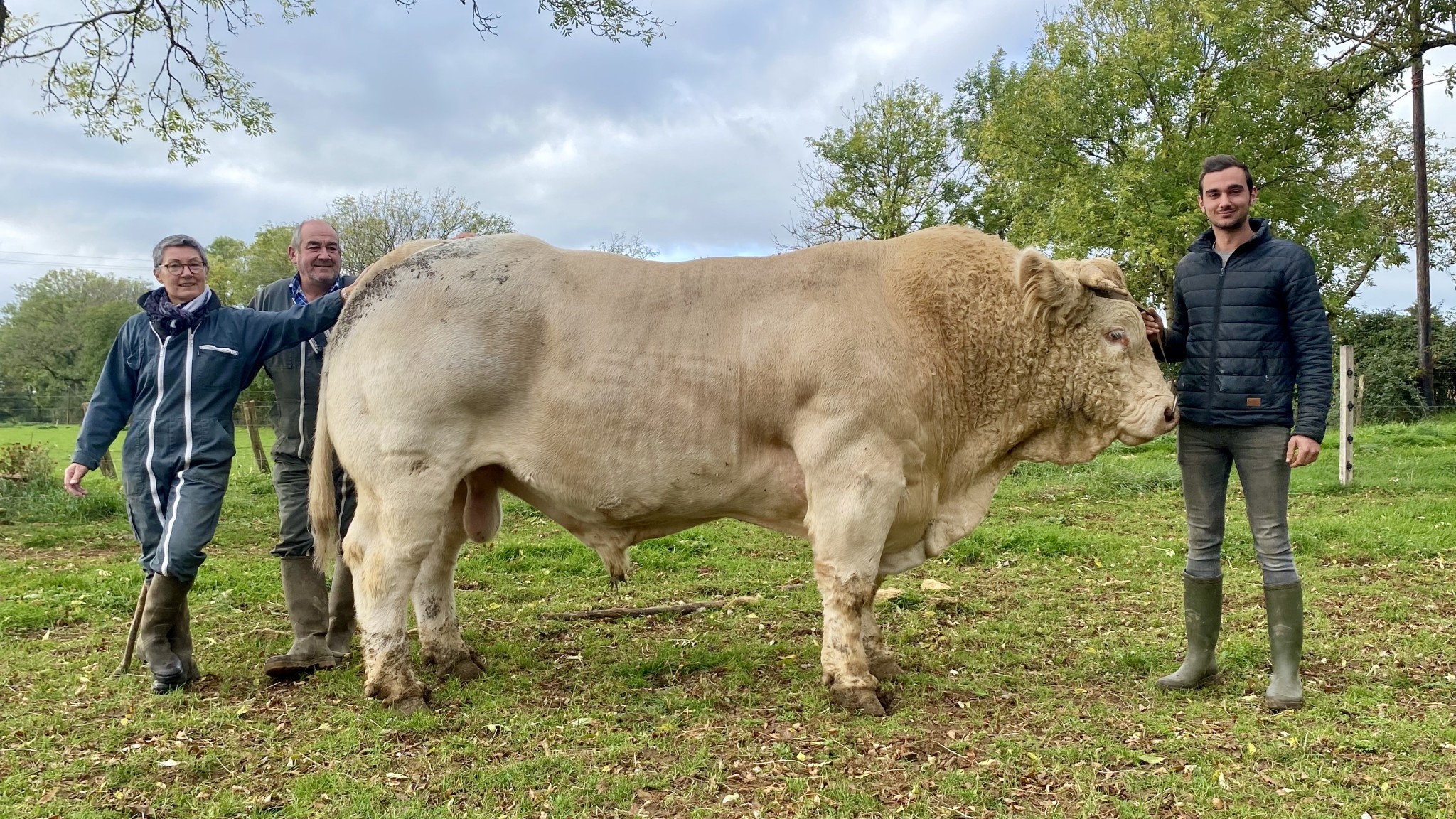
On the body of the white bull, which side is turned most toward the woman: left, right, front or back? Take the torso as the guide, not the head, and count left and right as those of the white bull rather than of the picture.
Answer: back

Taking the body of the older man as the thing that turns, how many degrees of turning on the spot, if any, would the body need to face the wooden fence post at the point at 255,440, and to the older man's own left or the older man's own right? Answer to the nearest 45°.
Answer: approximately 180°

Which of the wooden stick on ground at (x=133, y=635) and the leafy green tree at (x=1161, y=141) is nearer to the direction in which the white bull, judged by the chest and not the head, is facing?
the leafy green tree

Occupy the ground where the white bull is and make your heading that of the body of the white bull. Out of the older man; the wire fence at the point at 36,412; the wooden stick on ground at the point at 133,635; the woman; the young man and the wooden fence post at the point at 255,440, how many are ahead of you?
1

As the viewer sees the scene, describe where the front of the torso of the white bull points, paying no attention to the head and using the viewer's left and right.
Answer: facing to the right of the viewer

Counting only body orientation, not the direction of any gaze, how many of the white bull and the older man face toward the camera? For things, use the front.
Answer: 1

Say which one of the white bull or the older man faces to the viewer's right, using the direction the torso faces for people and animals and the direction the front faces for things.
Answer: the white bull

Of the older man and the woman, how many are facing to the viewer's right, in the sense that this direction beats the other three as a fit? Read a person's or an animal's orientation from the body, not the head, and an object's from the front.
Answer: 0

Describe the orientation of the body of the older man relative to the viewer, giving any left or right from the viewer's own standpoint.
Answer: facing the viewer

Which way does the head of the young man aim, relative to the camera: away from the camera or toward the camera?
toward the camera

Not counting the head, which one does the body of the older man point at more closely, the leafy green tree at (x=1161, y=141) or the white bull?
the white bull

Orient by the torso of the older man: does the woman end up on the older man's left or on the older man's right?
on the older man's right

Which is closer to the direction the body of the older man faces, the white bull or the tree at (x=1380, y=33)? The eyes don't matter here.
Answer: the white bull

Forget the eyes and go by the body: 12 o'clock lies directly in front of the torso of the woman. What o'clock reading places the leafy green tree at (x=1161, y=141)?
The leafy green tree is roughly at 8 o'clock from the woman.

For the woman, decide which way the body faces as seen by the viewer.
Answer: toward the camera
